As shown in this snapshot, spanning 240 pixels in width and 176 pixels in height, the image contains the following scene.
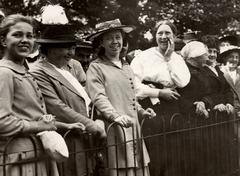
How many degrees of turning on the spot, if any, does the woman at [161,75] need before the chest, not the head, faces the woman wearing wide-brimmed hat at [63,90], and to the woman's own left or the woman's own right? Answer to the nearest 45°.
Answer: approximately 45° to the woman's own right

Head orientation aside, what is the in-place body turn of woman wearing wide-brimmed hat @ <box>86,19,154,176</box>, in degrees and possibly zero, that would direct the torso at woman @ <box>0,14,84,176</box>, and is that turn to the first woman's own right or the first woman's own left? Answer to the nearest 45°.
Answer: approximately 90° to the first woman's own right

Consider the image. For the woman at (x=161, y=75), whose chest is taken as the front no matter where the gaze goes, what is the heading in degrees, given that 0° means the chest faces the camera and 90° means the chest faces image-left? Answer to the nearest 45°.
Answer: approximately 0°

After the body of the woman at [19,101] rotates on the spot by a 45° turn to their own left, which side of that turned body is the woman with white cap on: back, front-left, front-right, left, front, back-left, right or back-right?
front-left

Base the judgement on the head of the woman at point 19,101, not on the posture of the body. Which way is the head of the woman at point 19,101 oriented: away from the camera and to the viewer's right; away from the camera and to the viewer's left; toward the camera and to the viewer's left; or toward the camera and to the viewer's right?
toward the camera and to the viewer's right

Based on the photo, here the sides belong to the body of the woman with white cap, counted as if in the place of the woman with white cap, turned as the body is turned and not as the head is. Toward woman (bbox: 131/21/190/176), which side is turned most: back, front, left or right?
right

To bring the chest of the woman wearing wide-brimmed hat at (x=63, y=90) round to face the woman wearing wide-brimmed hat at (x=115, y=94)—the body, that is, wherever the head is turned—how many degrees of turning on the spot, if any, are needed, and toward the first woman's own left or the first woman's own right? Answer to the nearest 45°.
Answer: approximately 90° to the first woman's own left

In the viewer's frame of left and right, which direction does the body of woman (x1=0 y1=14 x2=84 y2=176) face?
facing the viewer and to the right of the viewer

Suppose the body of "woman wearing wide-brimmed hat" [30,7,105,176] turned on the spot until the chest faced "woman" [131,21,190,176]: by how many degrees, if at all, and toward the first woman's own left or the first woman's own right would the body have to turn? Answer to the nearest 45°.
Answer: approximately 90° to the first woman's own left
